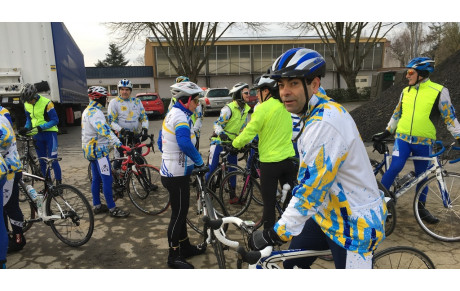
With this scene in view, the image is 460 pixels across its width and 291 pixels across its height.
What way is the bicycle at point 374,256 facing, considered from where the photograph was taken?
facing to the left of the viewer

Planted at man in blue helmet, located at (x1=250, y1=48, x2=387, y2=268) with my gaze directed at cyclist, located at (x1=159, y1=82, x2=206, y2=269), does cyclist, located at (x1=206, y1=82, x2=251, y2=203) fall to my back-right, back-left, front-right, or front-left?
front-right

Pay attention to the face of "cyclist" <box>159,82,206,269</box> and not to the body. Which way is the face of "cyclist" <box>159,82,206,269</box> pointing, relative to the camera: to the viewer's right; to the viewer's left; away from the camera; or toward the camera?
to the viewer's right

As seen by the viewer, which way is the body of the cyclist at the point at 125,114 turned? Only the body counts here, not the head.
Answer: toward the camera

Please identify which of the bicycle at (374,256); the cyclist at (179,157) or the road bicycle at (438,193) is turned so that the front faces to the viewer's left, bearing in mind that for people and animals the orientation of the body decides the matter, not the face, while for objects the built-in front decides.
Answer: the bicycle

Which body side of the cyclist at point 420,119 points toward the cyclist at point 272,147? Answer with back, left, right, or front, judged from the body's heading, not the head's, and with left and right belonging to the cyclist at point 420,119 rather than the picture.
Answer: front

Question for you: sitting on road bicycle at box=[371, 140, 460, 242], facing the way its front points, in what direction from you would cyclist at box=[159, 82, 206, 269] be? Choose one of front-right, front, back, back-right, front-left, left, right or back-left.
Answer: back-right

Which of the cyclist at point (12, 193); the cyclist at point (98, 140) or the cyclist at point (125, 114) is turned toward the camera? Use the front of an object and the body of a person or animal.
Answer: the cyclist at point (125, 114)

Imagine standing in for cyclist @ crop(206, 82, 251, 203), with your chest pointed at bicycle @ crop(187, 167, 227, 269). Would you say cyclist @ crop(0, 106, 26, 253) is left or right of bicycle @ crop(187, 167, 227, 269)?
right

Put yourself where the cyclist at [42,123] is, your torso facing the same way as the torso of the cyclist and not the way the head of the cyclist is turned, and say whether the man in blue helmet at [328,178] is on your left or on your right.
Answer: on your left

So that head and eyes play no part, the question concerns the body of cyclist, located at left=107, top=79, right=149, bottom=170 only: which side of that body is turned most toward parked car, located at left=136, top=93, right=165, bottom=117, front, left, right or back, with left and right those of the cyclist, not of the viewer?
back
